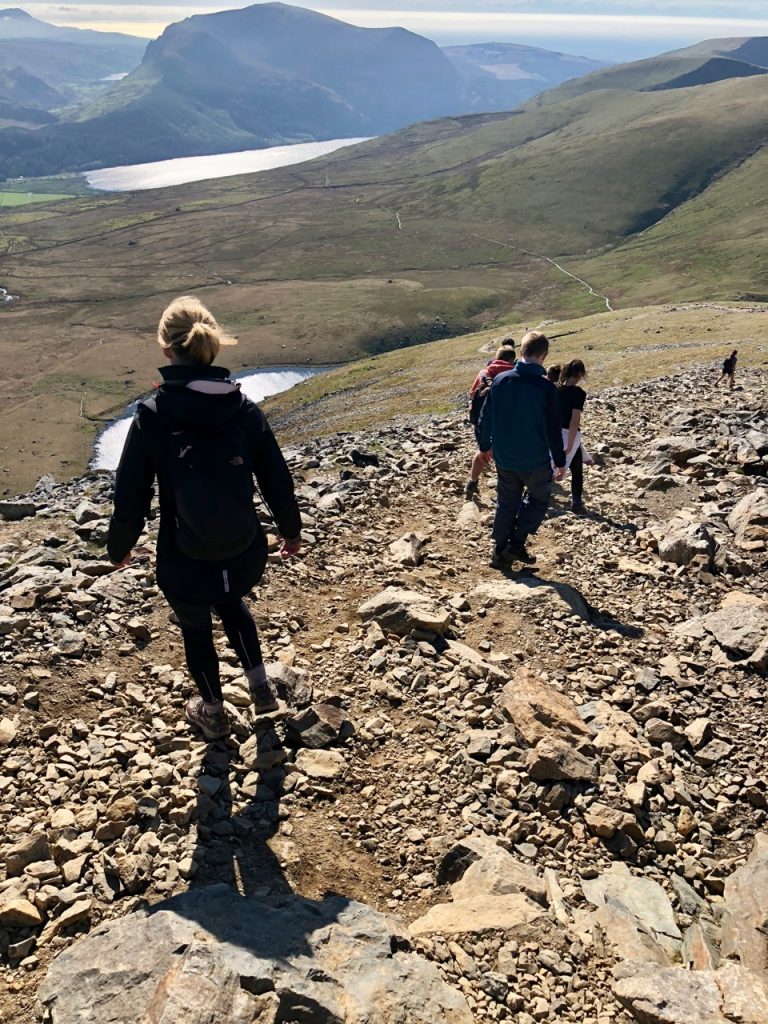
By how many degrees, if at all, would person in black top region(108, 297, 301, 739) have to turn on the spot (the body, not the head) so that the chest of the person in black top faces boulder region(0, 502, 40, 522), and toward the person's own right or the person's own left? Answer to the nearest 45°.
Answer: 0° — they already face it

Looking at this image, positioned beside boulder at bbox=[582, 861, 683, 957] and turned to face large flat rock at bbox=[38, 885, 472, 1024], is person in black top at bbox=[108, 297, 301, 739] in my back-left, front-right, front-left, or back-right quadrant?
front-right

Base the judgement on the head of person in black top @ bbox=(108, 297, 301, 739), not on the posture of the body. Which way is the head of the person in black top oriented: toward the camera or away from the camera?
away from the camera

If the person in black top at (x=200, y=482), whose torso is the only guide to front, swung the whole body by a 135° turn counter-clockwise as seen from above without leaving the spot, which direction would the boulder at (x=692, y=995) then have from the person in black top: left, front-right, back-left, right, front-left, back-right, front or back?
left

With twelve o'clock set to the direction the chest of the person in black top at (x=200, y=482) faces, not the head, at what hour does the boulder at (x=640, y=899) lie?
The boulder is roughly at 4 o'clock from the person in black top.

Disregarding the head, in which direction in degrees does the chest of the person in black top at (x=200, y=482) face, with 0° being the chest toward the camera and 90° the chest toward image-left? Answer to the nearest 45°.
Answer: approximately 180°

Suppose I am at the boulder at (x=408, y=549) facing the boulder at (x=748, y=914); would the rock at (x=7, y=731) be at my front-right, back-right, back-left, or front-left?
front-right

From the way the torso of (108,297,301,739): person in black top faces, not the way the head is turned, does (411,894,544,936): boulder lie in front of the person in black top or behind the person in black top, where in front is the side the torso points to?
behind
